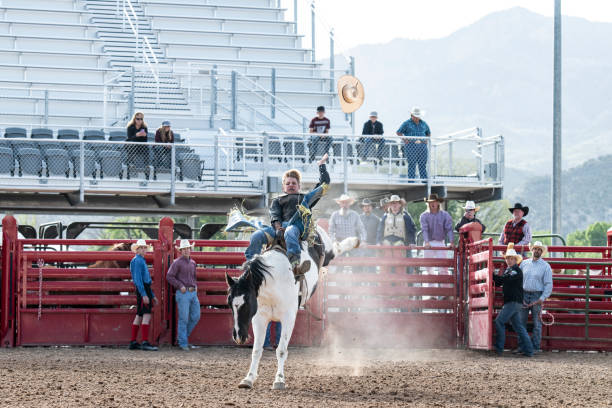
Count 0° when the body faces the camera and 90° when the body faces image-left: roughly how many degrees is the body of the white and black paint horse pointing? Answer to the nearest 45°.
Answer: approximately 45°

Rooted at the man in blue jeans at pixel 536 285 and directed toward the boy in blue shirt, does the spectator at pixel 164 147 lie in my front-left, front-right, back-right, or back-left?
front-right

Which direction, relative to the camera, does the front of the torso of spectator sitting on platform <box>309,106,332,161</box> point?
toward the camera

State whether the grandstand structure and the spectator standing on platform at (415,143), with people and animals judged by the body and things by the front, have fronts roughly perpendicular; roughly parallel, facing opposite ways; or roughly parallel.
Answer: roughly parallel

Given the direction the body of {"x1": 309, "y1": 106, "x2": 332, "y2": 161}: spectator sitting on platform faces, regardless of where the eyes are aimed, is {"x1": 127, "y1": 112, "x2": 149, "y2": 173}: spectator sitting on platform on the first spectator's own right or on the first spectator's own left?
on the first spectator's own right

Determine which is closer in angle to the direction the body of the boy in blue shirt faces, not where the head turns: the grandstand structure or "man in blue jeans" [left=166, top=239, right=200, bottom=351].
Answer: the man in blue jeans

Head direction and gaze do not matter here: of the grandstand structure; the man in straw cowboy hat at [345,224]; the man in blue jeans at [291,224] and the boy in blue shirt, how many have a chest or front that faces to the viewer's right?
1

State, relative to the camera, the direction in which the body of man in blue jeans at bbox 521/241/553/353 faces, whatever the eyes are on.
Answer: toward the camera

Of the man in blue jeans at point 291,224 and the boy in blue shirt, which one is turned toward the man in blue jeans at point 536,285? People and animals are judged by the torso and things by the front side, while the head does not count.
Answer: the boy in blue shirt

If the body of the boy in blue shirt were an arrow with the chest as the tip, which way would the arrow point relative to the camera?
to the viewer's right

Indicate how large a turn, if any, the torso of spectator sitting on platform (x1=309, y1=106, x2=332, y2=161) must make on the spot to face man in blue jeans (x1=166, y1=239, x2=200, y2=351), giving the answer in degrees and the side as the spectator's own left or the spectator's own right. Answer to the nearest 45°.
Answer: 0° — they already face them

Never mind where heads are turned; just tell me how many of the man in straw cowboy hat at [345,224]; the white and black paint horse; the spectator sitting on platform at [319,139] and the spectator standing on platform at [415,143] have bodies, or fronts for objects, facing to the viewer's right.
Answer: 0

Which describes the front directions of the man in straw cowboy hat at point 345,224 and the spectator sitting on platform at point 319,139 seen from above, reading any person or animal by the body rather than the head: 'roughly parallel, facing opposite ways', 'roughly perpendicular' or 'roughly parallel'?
roughly parallel

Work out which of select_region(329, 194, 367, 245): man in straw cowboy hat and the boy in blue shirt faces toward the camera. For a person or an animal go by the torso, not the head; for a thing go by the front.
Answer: the man in straw cowboy hat
